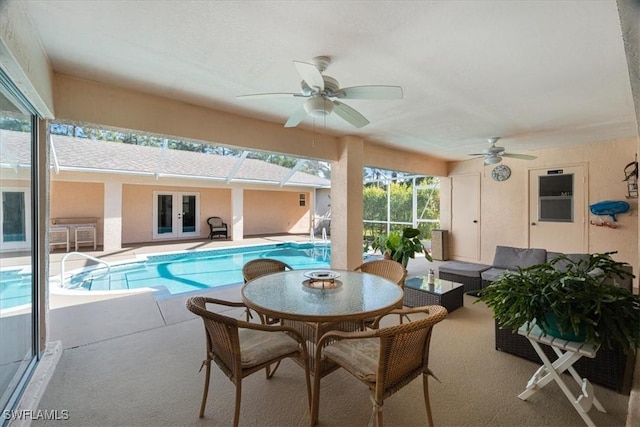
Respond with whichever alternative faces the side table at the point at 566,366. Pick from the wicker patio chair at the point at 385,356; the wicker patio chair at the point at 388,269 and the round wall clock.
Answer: the round wall clock

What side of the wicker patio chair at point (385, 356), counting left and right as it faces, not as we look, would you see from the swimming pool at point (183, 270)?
front

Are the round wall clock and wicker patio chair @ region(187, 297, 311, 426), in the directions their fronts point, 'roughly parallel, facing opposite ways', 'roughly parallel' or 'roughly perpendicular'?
roughly parallel, facing opposite ways

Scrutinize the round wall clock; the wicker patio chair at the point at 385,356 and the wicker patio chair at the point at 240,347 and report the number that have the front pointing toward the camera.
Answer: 1

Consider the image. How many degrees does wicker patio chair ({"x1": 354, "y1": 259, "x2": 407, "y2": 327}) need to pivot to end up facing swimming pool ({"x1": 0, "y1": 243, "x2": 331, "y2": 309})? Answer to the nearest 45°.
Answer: approximately 90° to its right

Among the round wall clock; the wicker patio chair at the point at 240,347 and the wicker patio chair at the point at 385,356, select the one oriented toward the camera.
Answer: the round wall clock

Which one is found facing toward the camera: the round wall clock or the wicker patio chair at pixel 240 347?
the round wall clock

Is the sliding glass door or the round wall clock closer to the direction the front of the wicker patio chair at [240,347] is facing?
the round wall clock

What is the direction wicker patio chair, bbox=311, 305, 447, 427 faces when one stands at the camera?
facing away from the viewer and to the left of the viewer

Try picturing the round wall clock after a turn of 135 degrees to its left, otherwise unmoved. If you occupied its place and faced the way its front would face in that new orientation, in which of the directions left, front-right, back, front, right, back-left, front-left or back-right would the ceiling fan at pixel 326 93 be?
back-right

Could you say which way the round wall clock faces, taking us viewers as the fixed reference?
facing the viewer

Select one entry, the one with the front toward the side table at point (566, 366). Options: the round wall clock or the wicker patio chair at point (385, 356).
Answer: the round wall clock

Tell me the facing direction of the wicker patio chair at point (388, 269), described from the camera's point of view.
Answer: facing the viewer and to the left of the viewer

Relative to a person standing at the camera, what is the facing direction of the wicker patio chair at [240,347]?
facing away from the viewer and to the right of the viewer

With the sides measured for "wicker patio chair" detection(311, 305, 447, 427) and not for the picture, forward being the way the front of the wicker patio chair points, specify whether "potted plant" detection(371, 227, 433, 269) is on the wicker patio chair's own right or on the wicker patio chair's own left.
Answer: on the wicker patio chair's own right

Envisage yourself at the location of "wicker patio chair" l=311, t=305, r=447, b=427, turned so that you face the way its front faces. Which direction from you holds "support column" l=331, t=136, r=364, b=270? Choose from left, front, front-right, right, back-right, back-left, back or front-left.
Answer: front-right

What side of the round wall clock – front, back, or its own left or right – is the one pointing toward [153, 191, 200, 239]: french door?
right

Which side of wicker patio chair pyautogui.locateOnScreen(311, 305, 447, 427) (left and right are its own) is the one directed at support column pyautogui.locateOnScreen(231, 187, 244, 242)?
front

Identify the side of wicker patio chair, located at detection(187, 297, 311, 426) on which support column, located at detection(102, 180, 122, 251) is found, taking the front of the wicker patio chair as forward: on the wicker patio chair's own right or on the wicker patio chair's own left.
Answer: on the wicker patio chair's own left
